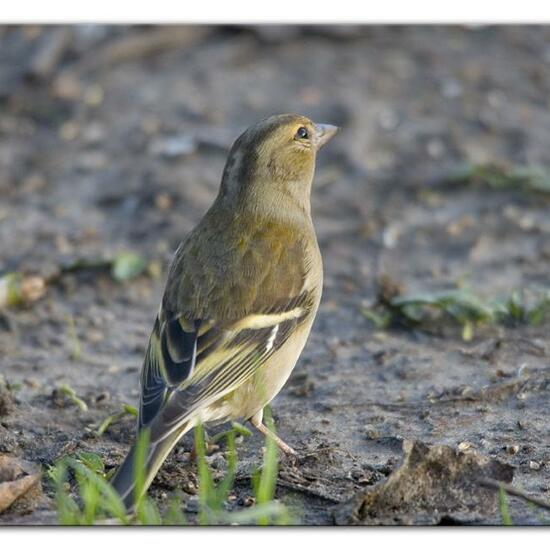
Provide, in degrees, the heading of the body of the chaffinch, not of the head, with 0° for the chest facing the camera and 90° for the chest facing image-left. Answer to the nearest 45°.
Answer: approximately 225°

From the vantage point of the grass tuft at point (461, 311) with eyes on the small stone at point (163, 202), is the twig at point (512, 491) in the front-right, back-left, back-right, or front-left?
back-left

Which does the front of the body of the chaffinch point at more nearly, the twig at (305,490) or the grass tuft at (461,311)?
the grass tuft

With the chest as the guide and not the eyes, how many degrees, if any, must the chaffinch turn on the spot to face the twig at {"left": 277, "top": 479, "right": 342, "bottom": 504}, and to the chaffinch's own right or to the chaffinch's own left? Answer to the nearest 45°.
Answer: approximately 90° to the chaffinch's own right

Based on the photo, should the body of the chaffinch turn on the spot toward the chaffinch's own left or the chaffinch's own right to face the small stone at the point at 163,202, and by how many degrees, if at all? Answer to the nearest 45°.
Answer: approximately 45° to the chaffinch's own left

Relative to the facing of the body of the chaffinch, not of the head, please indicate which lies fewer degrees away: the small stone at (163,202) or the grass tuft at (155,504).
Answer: the small stone

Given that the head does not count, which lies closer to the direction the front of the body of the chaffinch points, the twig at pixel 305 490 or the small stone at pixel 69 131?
the small stone

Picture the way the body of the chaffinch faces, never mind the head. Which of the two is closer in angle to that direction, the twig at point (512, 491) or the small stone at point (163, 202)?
the small stone

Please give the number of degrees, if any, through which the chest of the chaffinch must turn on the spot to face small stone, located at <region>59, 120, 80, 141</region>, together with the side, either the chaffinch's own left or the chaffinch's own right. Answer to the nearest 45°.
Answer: approximately 45° to the chaffinch's own left
